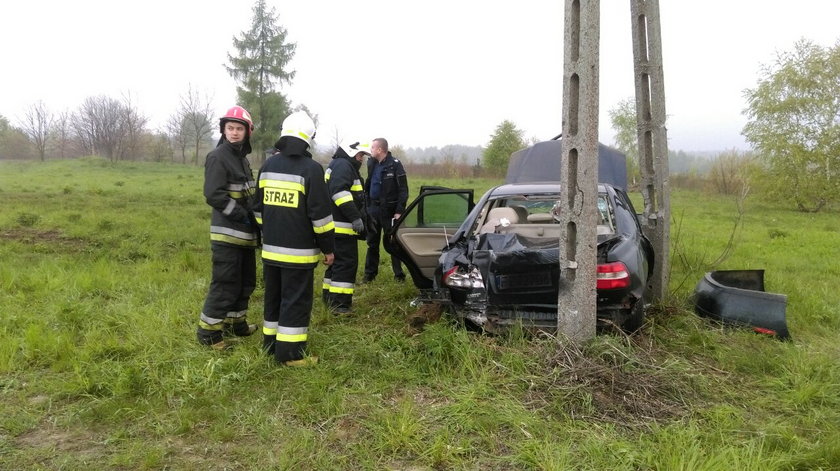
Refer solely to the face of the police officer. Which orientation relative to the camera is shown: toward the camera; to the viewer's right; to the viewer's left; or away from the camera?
to the viewer's left

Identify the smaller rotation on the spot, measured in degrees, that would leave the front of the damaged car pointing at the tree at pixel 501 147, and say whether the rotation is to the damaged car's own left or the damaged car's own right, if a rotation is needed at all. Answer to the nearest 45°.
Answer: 0° — it already faces it

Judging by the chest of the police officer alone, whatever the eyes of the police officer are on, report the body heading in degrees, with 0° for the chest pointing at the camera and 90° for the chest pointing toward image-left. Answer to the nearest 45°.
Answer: approximately 45°

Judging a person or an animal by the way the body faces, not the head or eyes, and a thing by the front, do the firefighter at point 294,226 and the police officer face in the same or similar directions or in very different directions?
very different directions

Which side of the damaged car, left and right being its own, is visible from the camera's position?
back

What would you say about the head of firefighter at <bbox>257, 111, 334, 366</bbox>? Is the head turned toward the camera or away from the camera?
away from the camera
